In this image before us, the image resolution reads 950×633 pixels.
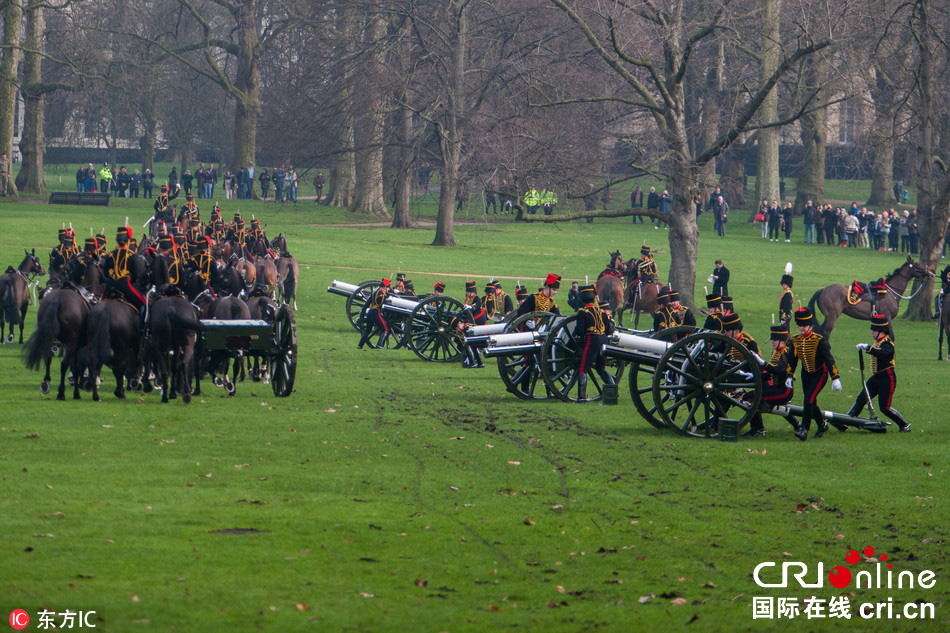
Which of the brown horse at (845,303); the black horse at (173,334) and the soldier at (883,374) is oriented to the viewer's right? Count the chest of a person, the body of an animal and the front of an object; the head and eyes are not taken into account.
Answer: the brown horse

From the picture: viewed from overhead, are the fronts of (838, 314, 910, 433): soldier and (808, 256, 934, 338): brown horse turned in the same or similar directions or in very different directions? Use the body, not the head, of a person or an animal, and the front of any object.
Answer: very different directions

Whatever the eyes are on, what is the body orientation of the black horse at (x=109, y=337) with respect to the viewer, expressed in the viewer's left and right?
facing away from the viewer

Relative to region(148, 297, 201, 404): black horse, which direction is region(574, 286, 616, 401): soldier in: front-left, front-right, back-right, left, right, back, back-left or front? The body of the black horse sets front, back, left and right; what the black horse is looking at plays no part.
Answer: right

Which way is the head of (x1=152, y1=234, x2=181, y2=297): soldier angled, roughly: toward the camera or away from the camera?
away from the camera

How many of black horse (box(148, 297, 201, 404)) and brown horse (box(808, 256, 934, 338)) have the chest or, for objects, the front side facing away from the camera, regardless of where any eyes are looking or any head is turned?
1

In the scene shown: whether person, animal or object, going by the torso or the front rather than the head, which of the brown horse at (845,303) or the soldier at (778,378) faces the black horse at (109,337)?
the soldier

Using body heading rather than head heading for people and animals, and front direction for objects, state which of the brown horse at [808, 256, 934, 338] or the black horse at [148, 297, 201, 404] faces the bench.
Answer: the black horse

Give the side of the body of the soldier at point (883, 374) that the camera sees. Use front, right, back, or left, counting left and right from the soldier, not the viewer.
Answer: left

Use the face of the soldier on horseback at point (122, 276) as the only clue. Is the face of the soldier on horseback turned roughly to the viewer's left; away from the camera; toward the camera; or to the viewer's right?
away from the camera

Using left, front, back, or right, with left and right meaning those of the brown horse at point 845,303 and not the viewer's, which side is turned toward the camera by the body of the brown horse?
right

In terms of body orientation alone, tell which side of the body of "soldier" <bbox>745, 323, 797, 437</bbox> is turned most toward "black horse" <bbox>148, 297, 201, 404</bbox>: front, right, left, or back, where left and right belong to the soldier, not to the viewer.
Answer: front

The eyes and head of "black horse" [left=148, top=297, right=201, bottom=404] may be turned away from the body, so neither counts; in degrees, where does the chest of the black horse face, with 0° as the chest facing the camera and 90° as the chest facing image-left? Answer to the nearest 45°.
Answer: approximately 180°

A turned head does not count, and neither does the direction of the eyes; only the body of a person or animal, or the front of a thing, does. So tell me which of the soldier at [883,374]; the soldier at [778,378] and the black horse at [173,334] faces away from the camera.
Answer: the black horse

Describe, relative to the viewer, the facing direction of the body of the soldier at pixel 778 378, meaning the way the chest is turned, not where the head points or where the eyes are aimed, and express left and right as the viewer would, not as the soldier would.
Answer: facing to the left of the viewer
